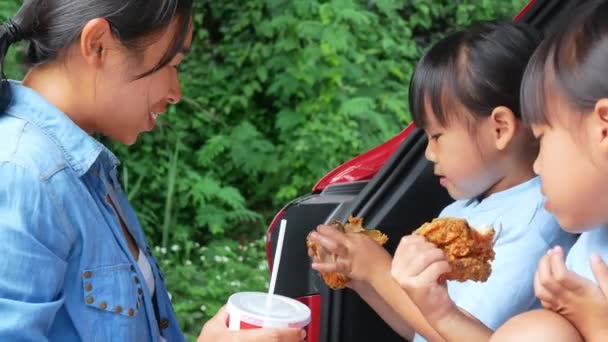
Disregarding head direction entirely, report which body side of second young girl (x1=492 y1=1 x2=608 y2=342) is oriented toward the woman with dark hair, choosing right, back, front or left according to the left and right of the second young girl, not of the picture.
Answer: front

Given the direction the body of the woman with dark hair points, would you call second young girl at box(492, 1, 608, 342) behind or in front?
in front

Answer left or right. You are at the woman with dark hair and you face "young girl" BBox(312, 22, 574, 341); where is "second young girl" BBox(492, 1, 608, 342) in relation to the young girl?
right

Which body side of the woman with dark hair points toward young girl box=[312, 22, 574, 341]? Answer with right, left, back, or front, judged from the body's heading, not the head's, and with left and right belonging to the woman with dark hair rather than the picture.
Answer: front

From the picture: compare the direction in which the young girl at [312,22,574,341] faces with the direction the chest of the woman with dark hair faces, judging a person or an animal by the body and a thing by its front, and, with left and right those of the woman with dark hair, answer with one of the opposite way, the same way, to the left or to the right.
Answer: the opposite way

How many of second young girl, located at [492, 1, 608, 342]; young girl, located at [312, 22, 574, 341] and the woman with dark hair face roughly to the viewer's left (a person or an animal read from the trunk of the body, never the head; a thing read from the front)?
2

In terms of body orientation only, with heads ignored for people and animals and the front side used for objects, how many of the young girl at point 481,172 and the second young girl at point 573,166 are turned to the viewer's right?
0

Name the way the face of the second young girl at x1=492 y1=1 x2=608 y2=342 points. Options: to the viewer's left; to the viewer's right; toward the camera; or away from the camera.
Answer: to the viewer's left

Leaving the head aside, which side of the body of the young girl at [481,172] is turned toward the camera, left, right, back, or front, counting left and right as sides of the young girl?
left

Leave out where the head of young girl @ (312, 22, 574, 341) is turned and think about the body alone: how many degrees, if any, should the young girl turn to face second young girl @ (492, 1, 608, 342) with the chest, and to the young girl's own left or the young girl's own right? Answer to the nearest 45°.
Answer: approximately 90° to the young girl's own left

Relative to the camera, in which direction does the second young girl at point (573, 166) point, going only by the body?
to the viewer's left

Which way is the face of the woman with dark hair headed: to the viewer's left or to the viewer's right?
to the viewer's right

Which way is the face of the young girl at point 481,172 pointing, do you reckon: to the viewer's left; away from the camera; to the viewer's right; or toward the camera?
to the viewer's left

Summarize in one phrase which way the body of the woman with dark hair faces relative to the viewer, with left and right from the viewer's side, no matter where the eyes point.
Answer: facing to the right of the viewer

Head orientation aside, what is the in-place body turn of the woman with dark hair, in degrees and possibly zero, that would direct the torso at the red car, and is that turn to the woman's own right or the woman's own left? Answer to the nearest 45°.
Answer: approximately 45° to the woman's own left
